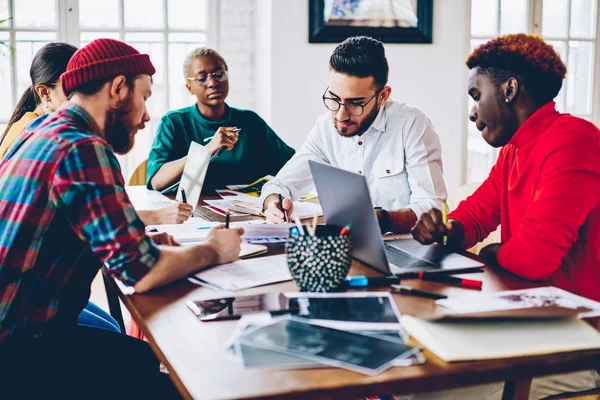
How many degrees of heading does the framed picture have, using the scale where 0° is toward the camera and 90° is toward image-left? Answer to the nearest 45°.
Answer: approximately 0°

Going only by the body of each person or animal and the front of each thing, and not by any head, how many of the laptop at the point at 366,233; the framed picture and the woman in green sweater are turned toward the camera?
2

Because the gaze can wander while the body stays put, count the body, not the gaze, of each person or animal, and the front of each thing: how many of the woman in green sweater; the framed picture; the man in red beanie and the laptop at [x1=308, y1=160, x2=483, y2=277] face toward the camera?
2

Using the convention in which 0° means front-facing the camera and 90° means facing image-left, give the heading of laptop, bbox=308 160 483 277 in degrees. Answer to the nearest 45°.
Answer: approximately 225°

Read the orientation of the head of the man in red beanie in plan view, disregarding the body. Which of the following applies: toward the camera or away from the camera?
away from the camera

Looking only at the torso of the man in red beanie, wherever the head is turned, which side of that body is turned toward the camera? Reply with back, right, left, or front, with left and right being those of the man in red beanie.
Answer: right
